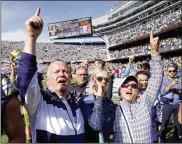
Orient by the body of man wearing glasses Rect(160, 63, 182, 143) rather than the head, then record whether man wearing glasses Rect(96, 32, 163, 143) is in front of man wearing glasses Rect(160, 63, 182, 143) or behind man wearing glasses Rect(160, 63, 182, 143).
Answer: in front

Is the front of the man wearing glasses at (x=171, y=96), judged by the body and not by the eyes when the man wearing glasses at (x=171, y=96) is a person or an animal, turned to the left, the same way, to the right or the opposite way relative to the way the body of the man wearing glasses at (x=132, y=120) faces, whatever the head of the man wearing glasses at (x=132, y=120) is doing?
the same way

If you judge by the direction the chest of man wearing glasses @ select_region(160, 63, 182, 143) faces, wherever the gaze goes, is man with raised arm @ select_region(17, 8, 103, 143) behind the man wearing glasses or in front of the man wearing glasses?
in front

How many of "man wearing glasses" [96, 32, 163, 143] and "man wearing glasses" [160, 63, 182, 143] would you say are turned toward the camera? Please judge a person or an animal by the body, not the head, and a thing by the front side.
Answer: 2

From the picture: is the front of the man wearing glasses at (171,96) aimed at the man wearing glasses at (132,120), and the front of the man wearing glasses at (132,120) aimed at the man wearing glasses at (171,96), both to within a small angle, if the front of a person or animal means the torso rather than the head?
no

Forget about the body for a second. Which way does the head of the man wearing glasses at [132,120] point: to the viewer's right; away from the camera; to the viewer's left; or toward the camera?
toward the camera

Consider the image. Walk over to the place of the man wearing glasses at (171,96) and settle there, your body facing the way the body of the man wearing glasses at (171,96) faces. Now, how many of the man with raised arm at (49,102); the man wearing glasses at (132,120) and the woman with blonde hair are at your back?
0

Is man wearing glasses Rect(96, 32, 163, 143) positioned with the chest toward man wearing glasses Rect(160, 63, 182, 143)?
no

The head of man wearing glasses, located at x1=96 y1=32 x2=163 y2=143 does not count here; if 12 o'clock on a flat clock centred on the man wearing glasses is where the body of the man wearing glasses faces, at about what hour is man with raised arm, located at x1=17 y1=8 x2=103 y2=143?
The man with raised arm is roughly at 2 o'clock from the man wearing glasses.

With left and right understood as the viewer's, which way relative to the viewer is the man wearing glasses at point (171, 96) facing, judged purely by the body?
facing the viewer

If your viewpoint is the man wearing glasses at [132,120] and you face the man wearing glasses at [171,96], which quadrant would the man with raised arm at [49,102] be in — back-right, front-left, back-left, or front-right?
back-left

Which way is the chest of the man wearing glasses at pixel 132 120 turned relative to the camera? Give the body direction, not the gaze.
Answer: toward the camera

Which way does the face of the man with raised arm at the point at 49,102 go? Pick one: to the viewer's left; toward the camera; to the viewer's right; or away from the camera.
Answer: toward the camera
